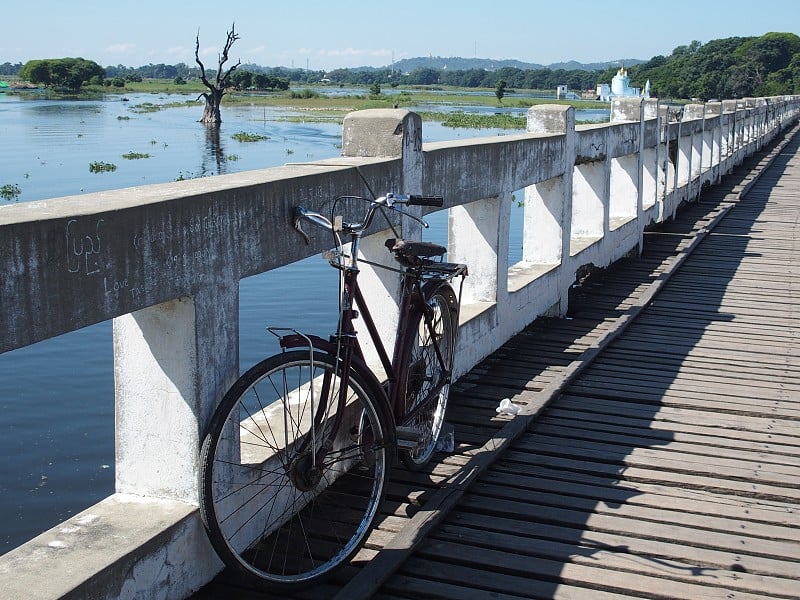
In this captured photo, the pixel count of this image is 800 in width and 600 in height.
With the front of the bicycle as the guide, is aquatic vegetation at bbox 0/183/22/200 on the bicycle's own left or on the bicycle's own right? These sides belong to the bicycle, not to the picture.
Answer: on the bicycle's own right

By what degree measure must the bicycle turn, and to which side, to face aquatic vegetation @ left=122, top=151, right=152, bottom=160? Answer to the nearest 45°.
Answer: approximately 135° to its right

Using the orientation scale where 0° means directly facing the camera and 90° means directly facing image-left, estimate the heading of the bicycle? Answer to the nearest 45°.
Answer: approximately 45°

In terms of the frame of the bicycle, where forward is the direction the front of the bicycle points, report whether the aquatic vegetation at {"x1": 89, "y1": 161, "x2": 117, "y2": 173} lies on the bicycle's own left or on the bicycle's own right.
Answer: on the bicycle's own right
